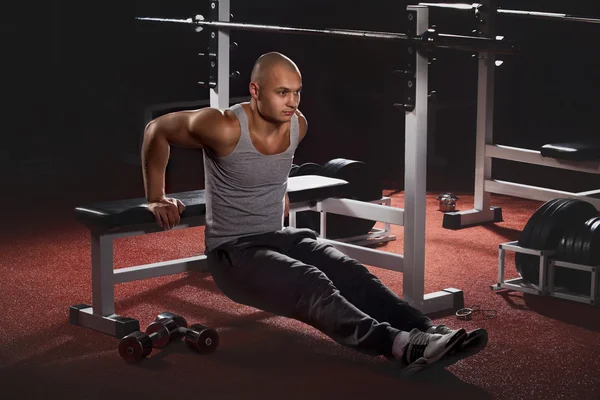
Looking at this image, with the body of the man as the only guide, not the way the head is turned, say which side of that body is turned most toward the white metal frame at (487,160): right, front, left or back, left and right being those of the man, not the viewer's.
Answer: left

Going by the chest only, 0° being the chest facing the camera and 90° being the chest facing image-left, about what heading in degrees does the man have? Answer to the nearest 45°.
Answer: approximately 315°

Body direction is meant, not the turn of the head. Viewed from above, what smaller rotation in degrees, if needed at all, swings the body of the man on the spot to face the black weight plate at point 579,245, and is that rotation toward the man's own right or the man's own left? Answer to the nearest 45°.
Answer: approximately 90° to the man's own left

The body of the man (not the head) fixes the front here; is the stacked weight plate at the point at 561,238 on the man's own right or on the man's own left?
on the man's own left

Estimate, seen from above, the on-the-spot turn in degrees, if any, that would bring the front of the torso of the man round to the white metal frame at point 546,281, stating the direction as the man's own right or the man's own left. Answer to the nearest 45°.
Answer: approximately 90° to the man's own left

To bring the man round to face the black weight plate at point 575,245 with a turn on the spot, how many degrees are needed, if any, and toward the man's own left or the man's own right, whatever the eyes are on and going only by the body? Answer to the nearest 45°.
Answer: approximately 90° to the man's own left
